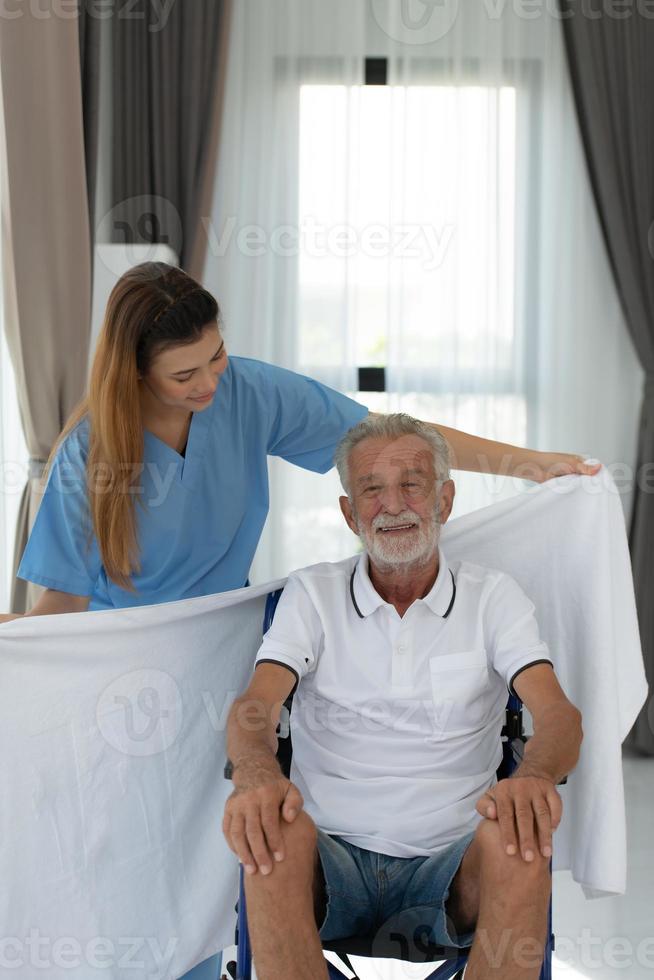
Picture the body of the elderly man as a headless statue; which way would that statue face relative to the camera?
toward the camera

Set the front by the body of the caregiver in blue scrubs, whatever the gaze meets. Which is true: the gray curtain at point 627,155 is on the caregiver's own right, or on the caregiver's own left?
on the caregiver's own left

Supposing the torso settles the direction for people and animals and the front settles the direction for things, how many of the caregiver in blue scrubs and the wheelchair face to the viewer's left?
0

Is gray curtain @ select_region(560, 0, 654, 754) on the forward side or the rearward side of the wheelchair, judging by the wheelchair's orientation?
on the rearward side

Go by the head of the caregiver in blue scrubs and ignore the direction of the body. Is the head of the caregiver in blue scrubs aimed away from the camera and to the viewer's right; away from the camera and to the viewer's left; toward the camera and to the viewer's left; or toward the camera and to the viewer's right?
toward the camera and to the viewer's right

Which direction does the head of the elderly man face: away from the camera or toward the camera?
toward the camera

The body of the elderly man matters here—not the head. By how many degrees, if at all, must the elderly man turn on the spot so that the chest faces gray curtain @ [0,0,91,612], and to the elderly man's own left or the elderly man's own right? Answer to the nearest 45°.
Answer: approximately 135° to the elderly man's own right

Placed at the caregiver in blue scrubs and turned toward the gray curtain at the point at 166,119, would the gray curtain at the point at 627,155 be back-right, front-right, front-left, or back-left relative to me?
front-right

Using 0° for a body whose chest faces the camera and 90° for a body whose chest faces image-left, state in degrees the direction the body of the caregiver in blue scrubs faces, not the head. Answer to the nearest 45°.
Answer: approximately 315°

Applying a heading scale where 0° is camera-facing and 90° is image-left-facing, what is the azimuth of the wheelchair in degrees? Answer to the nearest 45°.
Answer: approximately 0°
